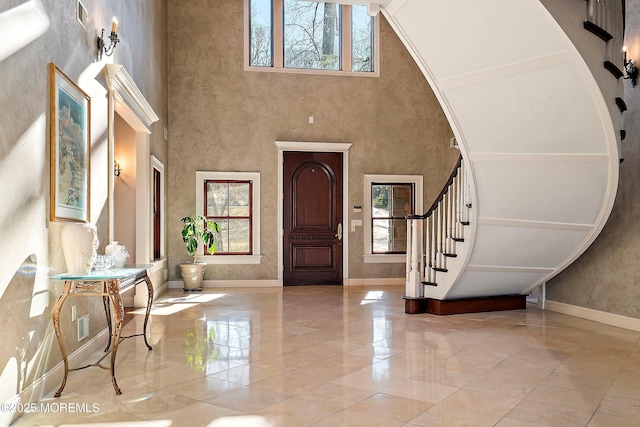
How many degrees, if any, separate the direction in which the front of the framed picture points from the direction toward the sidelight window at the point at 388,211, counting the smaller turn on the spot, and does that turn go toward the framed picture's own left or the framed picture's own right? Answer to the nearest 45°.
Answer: approximately 45° to the framed picture's own left

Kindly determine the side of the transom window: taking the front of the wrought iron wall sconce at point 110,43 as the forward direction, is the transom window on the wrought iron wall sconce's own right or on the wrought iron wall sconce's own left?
on the wrought iron wall sconce's own left

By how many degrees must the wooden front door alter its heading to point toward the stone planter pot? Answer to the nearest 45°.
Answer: approximately 45° to its right

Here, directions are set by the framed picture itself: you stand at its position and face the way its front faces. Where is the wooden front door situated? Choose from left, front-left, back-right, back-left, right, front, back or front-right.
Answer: front-left

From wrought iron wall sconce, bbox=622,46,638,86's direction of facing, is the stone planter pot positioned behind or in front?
in front

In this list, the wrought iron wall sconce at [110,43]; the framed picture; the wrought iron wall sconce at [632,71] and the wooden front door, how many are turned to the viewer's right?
2

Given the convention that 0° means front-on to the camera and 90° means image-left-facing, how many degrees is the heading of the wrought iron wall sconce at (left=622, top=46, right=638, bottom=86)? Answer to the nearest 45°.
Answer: approximately 90°

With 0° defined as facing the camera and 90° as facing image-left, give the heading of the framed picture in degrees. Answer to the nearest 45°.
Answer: approximately 270°

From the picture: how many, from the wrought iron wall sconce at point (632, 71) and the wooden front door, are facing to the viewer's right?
0

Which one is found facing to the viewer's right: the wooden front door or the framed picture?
the framed picture

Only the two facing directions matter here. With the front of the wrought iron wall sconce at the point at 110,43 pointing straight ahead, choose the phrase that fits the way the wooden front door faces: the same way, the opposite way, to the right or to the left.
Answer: to the right

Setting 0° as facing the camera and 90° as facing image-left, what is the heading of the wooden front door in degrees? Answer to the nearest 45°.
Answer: approximately 0°

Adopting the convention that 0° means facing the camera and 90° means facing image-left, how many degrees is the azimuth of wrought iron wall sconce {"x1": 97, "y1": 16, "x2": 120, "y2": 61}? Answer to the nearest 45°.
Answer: approximately 270°
